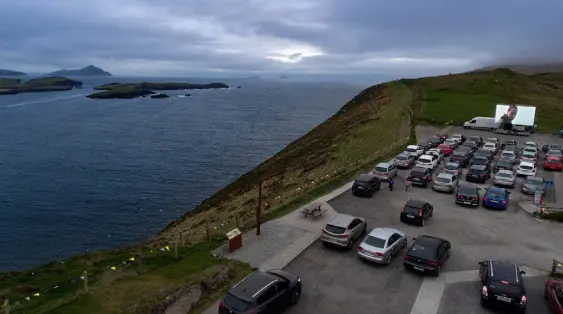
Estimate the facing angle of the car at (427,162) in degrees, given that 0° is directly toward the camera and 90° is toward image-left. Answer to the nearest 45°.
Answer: approximately 225°

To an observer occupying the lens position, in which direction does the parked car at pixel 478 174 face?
facing away from the viewer and to the right of the viewer

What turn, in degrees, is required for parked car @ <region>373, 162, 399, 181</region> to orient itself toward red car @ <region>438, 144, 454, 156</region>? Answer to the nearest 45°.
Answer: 0° — it already faces it

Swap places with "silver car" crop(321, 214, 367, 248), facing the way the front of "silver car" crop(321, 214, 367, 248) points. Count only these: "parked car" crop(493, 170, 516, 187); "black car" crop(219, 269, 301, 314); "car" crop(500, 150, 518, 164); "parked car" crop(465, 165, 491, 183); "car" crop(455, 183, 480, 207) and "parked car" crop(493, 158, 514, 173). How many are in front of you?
5

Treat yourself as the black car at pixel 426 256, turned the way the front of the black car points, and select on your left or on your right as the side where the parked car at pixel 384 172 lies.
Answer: on your left

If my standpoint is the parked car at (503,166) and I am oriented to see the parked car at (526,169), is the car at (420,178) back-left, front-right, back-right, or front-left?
back-right

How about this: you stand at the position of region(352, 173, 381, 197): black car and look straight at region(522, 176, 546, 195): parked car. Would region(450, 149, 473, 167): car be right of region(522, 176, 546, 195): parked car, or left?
left

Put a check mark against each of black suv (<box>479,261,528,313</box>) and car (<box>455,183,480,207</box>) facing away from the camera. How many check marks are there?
2

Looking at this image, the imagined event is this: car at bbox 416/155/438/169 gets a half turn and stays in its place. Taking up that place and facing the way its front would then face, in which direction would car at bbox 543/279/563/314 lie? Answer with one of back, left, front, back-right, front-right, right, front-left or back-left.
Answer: front-left

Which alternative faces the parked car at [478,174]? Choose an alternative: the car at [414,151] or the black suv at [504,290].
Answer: the black suv

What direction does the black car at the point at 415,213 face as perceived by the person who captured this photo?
facing away from the viewer and to the right of the viewer

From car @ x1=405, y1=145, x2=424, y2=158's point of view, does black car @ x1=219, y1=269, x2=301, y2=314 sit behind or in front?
behind

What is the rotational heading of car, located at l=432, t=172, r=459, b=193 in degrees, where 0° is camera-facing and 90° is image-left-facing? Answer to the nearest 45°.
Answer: approximately 225°

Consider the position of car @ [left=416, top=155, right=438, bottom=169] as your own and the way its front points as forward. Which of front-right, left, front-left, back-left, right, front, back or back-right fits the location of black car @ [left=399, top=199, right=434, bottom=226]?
back-right
